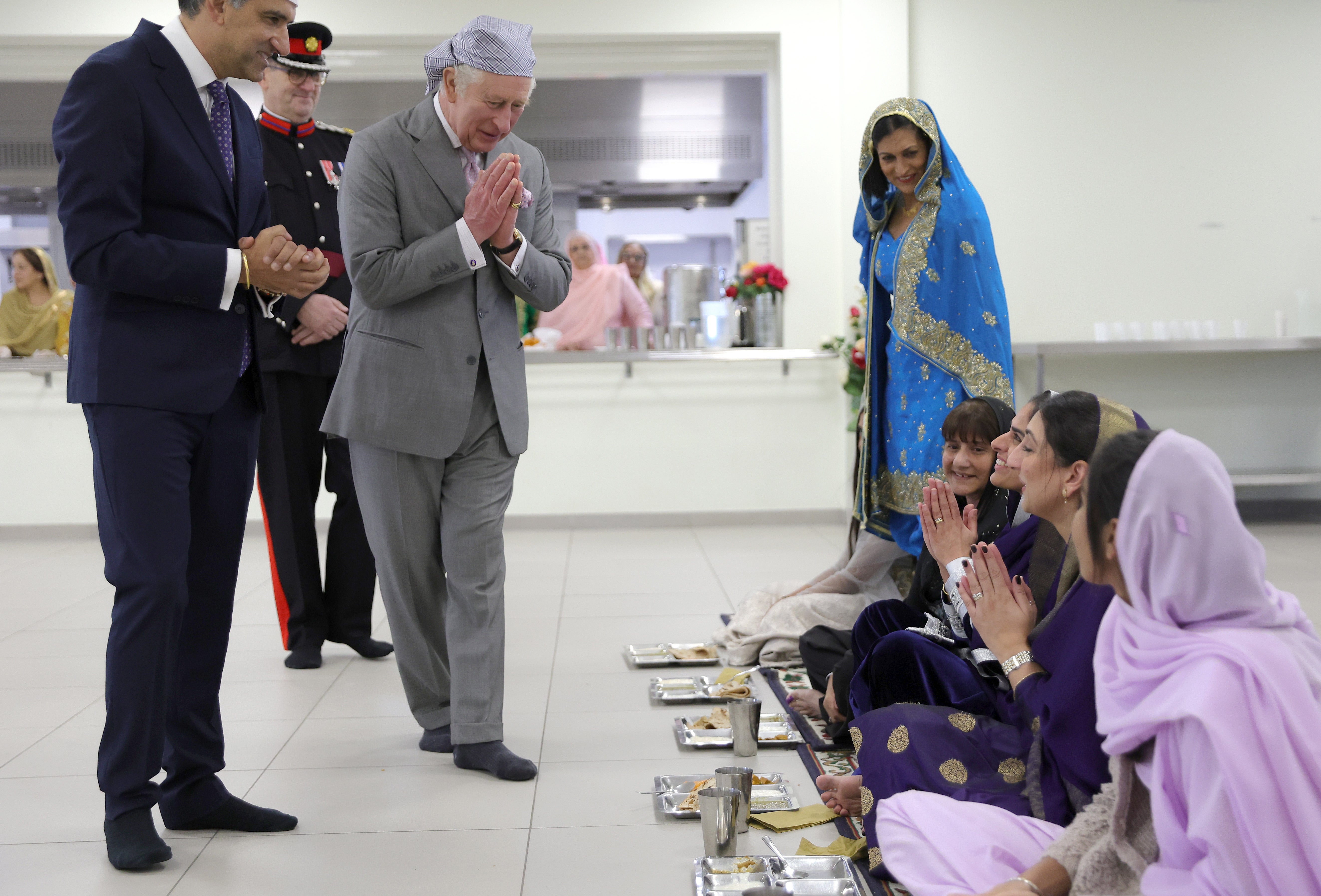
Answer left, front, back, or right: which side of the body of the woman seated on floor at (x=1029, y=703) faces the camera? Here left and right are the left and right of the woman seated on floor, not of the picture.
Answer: left

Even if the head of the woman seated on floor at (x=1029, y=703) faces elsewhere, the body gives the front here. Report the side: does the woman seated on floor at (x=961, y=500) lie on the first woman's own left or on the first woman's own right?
on the first woman's own right

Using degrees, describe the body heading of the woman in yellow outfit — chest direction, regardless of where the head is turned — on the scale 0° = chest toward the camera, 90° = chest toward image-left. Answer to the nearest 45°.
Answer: approximately 45°

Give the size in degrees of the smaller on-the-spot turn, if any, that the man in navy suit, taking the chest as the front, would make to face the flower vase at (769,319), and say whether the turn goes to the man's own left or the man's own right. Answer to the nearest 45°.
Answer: approximately 90° to the man's own left

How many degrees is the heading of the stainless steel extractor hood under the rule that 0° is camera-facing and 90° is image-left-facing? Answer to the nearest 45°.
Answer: approximately 0°

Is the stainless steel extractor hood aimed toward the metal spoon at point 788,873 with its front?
yes

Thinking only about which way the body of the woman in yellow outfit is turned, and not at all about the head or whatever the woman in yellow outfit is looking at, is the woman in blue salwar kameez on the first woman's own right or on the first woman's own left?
on the first woman's own left

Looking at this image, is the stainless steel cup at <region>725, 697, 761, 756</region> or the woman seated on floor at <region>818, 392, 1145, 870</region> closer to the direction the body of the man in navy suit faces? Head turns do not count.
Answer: the woman seated on floor

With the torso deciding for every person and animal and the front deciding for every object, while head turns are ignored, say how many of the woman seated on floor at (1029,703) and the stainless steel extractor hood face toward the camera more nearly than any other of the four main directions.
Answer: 1
